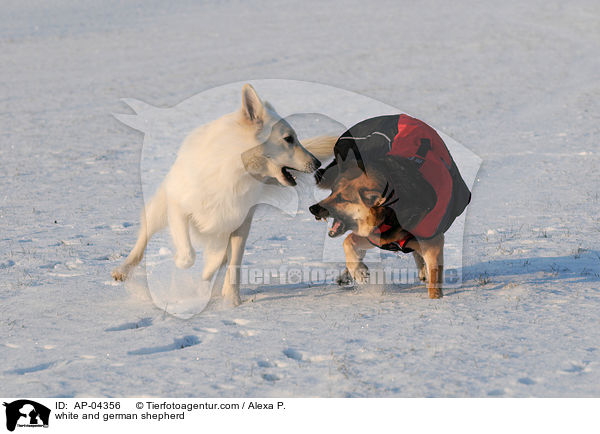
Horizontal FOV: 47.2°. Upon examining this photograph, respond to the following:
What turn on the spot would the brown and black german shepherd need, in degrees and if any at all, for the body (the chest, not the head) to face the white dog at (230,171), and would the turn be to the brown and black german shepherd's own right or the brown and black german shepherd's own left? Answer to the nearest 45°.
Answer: approximately 45° to the brown and black german shepherd's own right

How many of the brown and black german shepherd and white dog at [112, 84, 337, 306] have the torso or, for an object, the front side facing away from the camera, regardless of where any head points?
0

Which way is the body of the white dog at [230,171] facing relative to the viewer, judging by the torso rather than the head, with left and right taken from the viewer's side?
facing the viewer and to the right of the viewer

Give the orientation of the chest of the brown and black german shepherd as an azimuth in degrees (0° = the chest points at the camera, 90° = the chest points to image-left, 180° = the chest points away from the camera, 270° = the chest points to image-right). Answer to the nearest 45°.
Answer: approximately 45°

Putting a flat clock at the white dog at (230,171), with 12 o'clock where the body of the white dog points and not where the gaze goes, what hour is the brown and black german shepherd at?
The brown and black german shepherd is roughly at 11 o'clock from the white dog.
